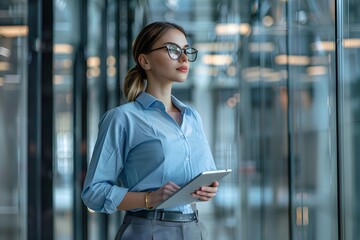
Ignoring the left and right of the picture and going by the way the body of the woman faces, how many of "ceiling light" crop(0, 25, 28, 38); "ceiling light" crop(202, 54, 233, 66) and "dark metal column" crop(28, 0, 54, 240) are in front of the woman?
0

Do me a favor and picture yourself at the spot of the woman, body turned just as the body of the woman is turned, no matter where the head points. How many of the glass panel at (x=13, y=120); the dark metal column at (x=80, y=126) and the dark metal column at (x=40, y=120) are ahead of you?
0

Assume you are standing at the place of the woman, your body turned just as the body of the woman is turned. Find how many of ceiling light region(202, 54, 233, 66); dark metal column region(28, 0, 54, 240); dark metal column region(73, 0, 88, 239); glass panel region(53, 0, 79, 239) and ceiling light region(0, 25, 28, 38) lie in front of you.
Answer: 0

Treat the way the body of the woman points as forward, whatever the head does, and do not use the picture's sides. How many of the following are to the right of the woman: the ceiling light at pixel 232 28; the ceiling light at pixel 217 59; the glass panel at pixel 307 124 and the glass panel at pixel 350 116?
0

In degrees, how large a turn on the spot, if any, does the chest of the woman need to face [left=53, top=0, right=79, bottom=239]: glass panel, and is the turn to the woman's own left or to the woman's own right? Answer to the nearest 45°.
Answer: approximately 135° to the woman's own left

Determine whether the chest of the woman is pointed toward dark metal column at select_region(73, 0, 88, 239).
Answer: no

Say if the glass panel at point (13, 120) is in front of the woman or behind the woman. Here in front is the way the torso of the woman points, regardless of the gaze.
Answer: behind

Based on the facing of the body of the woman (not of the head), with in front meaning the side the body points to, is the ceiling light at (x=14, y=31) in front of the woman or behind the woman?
behind

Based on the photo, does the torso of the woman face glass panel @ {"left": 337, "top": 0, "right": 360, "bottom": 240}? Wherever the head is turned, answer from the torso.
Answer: no

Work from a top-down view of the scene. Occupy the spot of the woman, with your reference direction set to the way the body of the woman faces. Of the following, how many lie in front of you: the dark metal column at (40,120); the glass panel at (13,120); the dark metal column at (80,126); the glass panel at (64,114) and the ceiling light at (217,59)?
0

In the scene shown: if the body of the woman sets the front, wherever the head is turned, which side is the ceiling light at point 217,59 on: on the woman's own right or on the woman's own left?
on the woman's own left

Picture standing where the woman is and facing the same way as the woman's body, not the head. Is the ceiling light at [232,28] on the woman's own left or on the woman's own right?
on the woman's own left

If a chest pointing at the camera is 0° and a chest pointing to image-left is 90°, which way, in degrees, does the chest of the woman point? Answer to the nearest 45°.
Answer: approximately 315°
